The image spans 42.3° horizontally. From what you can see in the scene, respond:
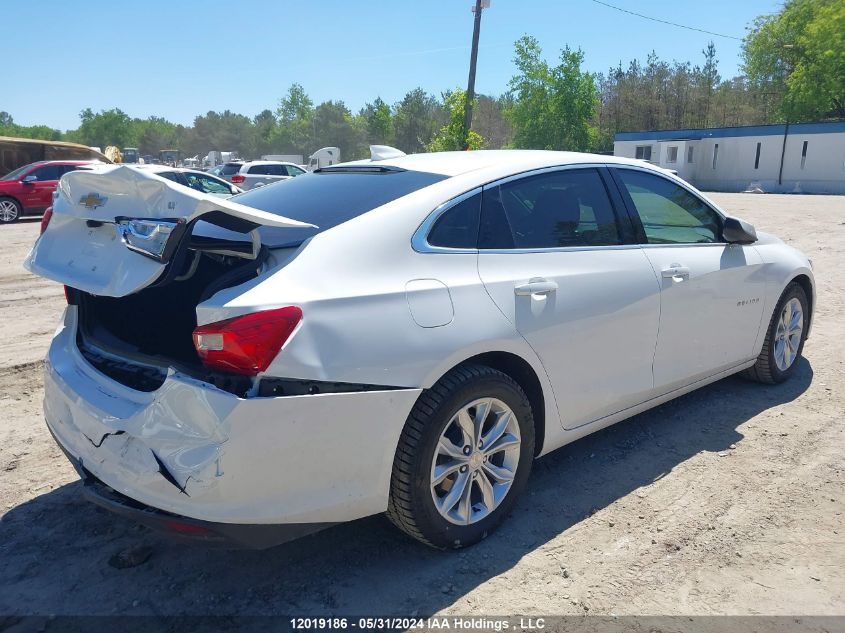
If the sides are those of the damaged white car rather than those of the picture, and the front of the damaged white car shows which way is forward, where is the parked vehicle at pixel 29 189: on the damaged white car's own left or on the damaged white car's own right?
on the damaged white car's own left

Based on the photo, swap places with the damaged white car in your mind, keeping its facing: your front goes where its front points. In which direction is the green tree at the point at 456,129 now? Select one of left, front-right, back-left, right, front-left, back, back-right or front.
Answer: front-left

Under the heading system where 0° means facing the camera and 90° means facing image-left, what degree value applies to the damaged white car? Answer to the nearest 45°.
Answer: approximately 225°

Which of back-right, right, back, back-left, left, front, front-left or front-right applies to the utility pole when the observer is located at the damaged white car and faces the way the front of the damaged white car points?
front-left

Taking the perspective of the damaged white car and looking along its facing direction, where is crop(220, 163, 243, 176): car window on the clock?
The car window is roughly at 10 o'clock from the damaged white car.

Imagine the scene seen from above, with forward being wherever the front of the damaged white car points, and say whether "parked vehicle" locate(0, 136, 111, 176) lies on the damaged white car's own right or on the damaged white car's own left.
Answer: on the damaged white car's own left

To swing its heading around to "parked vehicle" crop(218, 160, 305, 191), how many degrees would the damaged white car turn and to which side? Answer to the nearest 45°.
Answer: approximately 45° to its left
